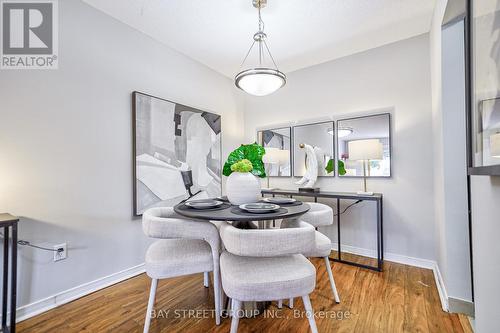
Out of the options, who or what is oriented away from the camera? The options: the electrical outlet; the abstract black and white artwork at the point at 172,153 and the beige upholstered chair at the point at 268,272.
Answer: the beige upholstered chair

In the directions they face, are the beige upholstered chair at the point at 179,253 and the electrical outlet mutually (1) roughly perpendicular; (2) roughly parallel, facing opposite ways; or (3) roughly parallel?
roughly perpendicular

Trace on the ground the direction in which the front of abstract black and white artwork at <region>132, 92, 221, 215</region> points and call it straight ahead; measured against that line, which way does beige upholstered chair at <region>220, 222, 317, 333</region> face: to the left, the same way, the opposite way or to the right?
to the left

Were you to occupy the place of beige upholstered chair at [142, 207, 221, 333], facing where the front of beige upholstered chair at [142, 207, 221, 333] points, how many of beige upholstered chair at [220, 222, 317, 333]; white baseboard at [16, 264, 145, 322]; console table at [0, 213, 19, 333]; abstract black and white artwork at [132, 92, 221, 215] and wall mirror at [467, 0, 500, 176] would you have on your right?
2

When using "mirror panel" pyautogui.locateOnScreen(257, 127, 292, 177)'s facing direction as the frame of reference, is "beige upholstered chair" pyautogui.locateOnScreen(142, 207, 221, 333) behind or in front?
in front

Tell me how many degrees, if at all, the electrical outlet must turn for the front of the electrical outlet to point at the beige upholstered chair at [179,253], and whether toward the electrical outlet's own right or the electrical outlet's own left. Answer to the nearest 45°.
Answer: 0° — it already faces it

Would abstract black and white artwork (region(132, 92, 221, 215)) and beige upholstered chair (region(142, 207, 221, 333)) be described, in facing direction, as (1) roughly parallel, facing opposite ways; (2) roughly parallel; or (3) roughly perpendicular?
roughly perpendicular

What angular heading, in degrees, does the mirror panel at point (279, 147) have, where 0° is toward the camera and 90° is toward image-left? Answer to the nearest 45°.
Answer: approximately 45°

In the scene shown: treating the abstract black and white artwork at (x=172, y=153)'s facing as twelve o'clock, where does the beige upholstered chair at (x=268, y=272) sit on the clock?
The beige upholstered chair is roughly at 1 o'clock from the abstract black and white artwork.

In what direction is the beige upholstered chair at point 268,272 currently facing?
away from the camera

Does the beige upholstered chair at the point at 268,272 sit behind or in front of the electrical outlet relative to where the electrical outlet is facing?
in front
